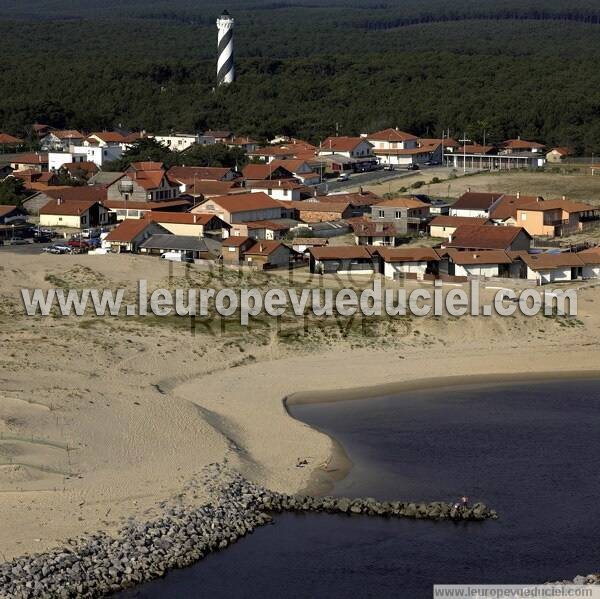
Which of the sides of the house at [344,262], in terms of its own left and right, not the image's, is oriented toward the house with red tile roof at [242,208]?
back

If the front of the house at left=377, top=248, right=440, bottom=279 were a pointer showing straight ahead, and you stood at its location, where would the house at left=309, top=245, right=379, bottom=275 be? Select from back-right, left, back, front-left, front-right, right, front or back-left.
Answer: right

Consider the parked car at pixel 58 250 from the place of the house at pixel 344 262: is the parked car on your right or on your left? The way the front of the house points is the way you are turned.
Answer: on your right

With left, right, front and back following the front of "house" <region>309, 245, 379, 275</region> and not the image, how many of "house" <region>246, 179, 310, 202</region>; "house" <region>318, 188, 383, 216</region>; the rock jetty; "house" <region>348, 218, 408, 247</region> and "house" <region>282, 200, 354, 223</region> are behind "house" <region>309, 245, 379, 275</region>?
4

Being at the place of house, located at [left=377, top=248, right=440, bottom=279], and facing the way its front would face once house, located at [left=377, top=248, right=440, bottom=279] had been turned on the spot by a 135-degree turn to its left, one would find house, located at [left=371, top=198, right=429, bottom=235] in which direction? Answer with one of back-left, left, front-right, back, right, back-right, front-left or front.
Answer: front-left

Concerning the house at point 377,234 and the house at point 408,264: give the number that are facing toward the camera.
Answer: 2

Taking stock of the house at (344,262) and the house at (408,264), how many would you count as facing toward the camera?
2

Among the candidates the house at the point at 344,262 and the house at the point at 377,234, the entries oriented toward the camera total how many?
2

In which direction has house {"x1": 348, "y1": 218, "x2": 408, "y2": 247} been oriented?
toward the camera

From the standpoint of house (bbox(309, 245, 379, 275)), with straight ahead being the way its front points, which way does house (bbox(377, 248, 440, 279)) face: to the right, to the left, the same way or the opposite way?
the same way

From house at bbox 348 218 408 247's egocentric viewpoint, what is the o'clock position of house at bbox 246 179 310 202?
house at bbox 246 179 310 202 is roughly at 5 o'clock from house at bbox 348 218 408 247.

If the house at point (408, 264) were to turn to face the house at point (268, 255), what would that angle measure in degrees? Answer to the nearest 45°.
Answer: approximately 90° to its right

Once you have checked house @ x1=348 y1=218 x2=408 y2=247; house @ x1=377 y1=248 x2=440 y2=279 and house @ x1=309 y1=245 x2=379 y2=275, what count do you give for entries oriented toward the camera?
3

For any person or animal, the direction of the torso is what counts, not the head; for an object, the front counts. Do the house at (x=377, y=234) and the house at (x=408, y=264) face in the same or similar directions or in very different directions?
same or similar directions

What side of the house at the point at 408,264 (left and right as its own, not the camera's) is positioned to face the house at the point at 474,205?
back

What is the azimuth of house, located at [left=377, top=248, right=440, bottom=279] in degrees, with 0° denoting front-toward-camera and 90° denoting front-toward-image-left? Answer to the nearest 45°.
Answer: approximately 0°

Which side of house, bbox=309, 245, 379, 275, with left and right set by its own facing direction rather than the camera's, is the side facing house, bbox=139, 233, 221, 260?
right

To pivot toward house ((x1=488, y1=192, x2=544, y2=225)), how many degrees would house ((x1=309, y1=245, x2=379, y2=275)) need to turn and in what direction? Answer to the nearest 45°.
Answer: approximately 135° to its left
